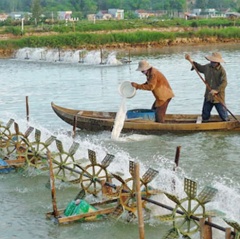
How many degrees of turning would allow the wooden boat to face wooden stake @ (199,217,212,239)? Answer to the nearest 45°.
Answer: approximately 90° to its left

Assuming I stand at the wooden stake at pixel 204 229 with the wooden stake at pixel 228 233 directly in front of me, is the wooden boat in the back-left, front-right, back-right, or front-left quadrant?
back-left

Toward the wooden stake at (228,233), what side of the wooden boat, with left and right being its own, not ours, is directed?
left

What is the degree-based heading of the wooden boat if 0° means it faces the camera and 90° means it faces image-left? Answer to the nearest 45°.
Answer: approximately 90°

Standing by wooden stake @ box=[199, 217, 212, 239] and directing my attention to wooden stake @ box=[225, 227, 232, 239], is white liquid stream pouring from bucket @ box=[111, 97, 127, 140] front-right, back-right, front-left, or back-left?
back-left
